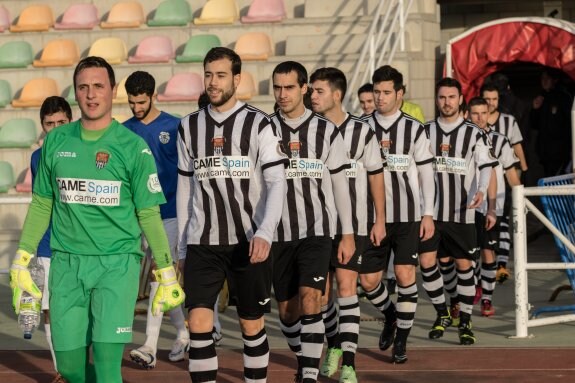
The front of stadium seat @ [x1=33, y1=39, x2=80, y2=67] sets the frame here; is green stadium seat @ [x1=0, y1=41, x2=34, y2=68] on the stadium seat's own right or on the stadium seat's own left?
on the stadium seat's own right

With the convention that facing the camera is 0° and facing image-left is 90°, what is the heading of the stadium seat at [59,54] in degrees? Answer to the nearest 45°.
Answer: approximately 45°

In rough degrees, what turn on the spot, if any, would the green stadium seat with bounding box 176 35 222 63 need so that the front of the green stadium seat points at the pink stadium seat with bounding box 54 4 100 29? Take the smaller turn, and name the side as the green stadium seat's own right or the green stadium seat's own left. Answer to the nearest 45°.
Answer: approximately 90° to the green stadium seat's own right

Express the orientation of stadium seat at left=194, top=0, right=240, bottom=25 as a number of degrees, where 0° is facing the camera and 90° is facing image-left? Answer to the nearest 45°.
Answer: approximately 45°

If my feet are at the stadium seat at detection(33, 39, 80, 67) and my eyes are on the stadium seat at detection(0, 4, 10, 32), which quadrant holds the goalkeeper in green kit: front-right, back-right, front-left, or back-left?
back-left

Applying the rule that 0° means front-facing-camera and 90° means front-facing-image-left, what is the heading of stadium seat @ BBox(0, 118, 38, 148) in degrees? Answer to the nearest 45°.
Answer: approximately 45°
